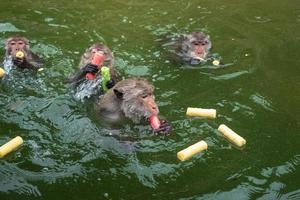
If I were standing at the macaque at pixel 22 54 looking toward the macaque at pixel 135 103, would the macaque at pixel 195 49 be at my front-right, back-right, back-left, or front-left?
front-left

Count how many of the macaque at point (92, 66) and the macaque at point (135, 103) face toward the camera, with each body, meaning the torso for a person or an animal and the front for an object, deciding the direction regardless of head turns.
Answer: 1

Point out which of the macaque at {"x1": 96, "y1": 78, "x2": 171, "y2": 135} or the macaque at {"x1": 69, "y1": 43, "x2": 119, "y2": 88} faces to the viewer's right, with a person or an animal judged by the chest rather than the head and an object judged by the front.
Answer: the macaque at {"x1": 96, "y1": 78, "x2": 171, "y2": 135}

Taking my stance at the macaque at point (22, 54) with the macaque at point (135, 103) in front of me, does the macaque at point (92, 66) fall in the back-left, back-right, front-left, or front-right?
front-left

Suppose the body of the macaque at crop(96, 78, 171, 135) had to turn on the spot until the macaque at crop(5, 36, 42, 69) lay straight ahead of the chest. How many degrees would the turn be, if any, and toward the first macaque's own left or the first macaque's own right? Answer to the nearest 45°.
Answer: approximately 135° to the first macaque's own left

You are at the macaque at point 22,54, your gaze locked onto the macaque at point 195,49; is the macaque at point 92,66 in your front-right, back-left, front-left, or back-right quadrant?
front-right

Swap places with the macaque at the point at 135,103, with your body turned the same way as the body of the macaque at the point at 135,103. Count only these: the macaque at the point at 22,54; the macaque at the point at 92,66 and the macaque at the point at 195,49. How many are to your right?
0

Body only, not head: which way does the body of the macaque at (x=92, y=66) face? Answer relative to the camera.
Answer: toward the camera

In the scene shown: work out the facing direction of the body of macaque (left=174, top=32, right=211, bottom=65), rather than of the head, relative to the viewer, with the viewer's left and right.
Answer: facing the viewer and to the right of the viewer

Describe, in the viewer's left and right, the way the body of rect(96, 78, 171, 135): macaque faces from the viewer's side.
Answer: facing to the right of the viewer

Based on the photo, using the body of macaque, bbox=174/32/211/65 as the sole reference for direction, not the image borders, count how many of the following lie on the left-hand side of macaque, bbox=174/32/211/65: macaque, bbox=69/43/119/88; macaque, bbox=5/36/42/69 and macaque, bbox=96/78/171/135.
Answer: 0

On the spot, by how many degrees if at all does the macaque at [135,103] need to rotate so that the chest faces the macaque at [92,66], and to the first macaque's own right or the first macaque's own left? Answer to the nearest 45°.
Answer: approximately 135° to the first macaque's own left

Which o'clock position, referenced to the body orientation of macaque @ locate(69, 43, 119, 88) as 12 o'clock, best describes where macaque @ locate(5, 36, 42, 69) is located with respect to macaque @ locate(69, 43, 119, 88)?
macaque @ locate(5, 36, 42, 69) is roughly at 4 o'clock from macaque @ locate(69, 43, 119, 88).

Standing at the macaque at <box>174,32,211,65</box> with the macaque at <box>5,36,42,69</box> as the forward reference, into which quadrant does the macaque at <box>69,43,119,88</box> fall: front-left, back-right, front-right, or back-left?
front-left

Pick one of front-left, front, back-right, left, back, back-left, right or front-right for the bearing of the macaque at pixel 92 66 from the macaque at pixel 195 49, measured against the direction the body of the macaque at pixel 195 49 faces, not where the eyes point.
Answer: right

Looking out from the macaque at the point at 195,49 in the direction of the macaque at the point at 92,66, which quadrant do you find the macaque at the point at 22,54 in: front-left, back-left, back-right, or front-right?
front-right

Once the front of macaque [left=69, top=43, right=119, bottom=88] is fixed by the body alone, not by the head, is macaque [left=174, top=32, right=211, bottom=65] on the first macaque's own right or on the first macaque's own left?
on the first macaque's own left
